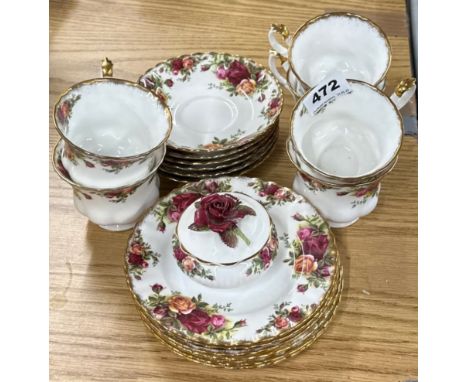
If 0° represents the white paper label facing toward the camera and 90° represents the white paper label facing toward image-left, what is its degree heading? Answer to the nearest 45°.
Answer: approximately 0°
